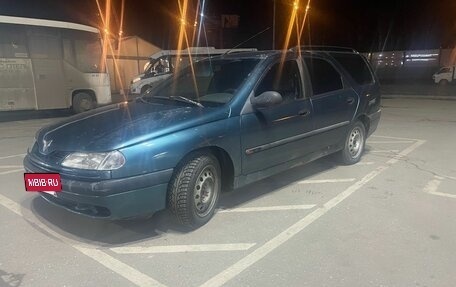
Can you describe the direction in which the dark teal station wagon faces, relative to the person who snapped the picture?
facing the viewer and to the left of the viewer

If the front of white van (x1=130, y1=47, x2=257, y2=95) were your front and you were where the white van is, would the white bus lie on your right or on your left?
on your left

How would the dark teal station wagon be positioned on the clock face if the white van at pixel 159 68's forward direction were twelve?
The dark teal station wagon is roughly at 9 o'clock from the white van.

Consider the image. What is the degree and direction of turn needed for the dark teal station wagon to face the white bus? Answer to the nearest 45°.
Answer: approximately 90° to its right

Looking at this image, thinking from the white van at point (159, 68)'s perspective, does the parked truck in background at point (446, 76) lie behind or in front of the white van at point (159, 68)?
behind

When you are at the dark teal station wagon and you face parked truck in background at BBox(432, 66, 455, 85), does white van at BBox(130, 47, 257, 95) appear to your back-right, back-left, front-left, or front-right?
front-left

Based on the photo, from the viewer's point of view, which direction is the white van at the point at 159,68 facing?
to the viewer's left

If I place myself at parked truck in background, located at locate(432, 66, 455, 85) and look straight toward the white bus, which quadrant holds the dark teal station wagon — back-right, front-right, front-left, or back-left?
front-left

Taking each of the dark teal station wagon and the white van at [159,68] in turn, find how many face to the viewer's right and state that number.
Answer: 0

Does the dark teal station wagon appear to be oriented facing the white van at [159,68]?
no

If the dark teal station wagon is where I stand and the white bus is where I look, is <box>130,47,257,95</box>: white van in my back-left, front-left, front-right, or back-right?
front-right

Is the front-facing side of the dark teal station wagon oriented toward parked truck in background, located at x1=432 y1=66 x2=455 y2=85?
no
